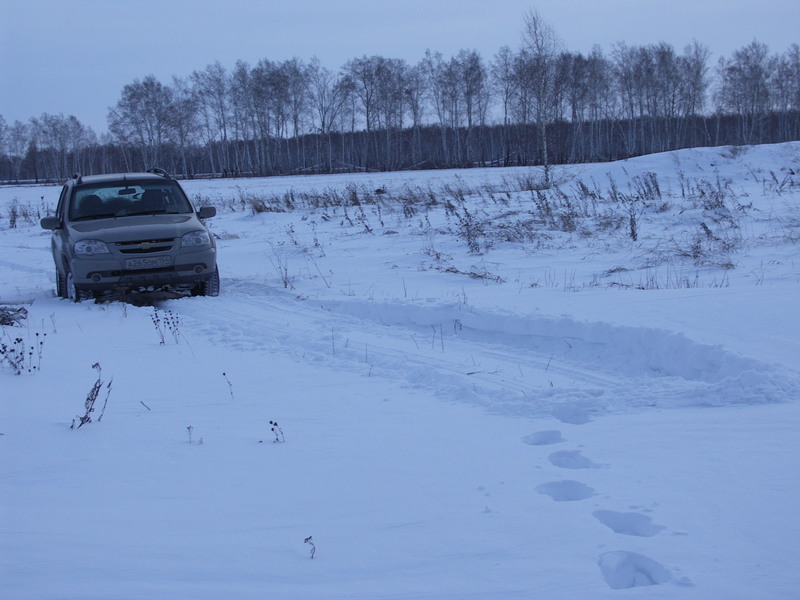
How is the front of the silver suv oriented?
toward the camera
